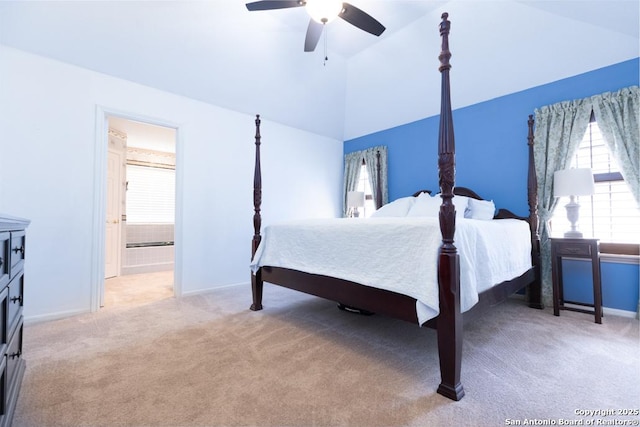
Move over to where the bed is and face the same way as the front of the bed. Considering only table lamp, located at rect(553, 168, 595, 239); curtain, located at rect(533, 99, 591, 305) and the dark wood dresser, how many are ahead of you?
1

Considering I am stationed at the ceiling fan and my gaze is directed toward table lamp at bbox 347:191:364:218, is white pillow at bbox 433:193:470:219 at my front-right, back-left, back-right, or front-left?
front-right

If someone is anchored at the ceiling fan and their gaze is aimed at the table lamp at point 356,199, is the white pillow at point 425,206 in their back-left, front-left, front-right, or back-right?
front-right

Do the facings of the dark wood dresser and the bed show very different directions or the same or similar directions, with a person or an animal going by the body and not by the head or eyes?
very different directions

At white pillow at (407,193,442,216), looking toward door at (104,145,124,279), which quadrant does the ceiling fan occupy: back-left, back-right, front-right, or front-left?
front-left

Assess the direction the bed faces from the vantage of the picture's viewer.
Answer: facing the viewer and to the left of the viewer

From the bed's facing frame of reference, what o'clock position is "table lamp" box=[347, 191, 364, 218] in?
The table lamp is roughly at 4 o'clock from the bed.

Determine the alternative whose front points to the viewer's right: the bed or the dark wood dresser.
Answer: the dark wood dresser

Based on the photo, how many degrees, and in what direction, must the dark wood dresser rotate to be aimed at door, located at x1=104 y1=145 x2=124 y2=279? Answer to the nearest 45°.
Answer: approximately 90° to its left

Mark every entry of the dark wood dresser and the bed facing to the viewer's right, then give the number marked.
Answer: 1

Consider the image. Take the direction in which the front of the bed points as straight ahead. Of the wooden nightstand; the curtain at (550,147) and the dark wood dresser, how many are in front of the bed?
1

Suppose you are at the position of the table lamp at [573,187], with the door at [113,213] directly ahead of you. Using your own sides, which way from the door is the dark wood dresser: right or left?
left

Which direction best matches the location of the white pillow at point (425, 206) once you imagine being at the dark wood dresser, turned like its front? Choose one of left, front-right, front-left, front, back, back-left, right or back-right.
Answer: front

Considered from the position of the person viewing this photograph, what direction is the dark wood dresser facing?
facing to the right of the viewer
